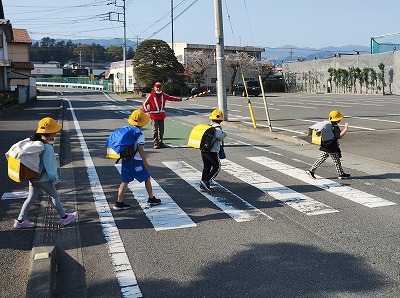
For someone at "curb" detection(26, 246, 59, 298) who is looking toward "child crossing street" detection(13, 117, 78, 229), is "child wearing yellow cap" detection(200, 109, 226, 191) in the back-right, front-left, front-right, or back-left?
front-right

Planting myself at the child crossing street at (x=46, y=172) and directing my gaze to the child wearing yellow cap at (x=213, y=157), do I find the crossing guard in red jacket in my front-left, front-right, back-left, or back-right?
front-left

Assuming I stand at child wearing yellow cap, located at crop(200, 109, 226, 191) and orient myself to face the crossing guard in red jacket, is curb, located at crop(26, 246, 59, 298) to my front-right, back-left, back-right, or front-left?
back-left

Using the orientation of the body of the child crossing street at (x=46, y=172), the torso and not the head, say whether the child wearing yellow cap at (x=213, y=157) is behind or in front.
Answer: in front

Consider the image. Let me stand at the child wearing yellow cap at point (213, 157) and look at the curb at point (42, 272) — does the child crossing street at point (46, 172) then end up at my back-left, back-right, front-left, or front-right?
front-right

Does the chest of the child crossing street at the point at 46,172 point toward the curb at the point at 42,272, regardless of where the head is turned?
no

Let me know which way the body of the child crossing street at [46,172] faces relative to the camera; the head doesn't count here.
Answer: to the viewer's right

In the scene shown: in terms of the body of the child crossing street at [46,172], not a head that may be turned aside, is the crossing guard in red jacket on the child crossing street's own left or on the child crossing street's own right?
on the child crossing street's own left

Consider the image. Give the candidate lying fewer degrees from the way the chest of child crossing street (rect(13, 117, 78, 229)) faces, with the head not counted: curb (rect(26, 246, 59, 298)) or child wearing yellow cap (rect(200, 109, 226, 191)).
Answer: the child wearing yellow cap

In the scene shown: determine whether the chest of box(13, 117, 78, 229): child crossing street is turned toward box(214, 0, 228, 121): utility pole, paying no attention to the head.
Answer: no
